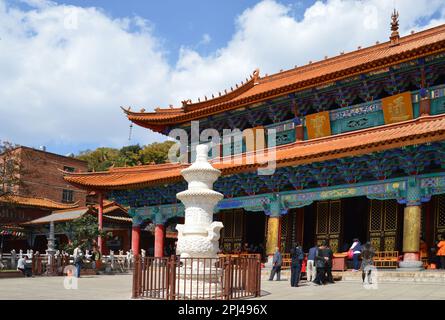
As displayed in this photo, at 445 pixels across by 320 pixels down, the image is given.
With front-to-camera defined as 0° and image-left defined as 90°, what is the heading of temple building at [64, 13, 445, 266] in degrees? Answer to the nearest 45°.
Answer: approximately 45°

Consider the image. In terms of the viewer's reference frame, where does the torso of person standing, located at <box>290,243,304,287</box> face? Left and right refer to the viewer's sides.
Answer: facing away from the viewer

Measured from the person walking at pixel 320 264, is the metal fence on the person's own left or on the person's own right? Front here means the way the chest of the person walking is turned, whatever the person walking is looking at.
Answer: on the person's own left
